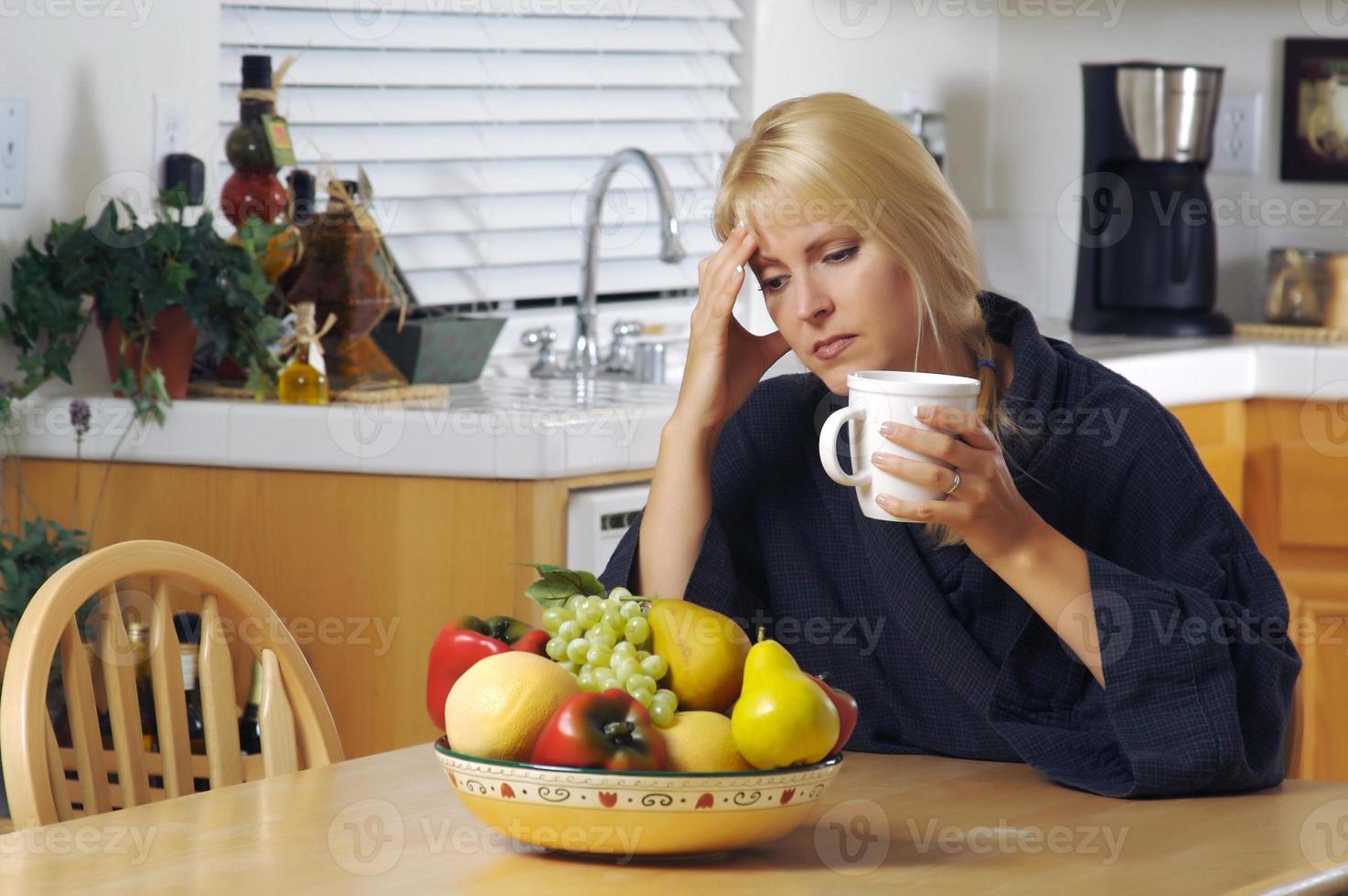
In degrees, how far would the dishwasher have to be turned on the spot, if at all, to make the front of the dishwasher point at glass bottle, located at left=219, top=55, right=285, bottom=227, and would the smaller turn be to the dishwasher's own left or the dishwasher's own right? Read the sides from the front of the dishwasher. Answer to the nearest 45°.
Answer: approximately 180°

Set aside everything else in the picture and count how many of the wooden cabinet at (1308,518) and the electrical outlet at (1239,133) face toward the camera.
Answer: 2

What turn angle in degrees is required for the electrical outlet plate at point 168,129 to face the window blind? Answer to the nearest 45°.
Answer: approximately 90° to its left

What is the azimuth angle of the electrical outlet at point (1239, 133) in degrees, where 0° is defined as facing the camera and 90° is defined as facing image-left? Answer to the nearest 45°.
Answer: approximately 0°

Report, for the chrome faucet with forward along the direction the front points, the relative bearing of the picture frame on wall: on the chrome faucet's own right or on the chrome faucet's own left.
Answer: on the chrome faucet's own left
